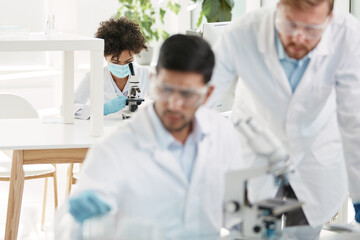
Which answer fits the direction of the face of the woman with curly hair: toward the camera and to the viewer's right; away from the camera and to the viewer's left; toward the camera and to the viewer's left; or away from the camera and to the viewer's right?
toward the camera and to the viewer's right

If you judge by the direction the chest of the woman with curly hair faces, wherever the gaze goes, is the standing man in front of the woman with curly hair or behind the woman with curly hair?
in front

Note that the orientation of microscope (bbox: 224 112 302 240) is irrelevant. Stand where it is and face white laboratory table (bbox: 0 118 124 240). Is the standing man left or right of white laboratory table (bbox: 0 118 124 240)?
right

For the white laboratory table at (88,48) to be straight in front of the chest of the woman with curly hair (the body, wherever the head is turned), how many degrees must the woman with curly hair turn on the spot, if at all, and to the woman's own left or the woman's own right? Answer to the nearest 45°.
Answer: approximately 45° to the woman's own right

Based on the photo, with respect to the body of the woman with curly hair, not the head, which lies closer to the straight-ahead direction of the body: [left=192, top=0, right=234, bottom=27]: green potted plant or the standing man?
the standing man

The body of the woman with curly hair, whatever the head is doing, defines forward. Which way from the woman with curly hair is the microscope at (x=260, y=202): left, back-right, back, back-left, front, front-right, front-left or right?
front-right

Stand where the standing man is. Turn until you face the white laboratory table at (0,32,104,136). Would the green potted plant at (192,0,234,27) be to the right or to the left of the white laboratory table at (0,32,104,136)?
right
